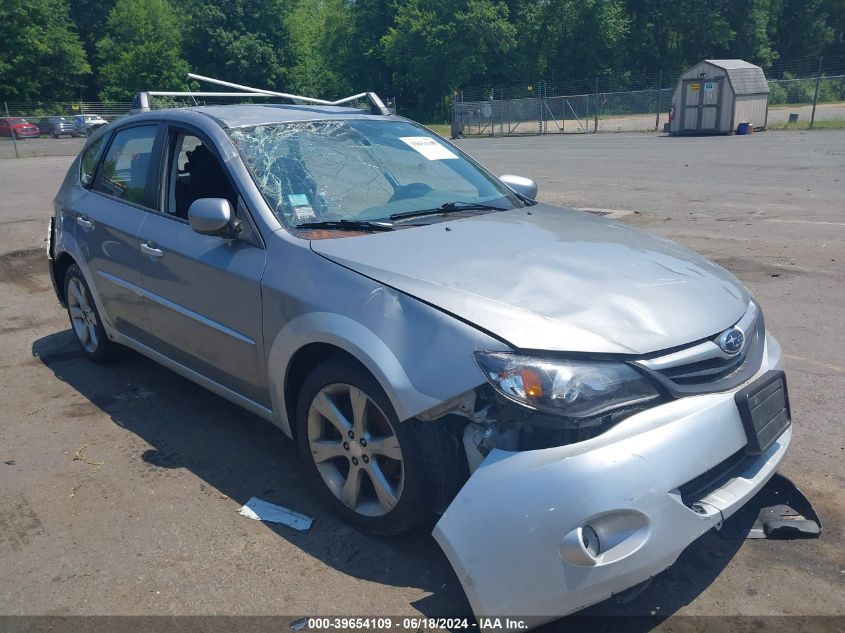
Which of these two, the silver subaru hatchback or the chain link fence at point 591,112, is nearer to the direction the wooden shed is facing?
the silver subaru hatchback

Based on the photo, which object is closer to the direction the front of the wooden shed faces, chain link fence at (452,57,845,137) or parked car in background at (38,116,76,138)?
the parked car in background

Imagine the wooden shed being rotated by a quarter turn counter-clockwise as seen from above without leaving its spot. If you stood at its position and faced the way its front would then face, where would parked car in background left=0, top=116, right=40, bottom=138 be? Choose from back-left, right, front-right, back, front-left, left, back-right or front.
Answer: back-right

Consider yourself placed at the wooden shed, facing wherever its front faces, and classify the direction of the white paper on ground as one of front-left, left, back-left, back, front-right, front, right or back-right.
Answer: front-left

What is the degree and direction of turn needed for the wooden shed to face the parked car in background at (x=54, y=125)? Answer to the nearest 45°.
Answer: approximately 45° to its right

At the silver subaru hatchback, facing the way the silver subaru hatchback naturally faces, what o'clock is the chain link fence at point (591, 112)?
The chain link fence is roughly at 8 o'clock from the silver subaru hatchback.

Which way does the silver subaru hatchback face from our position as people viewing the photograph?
facing the viewer and to the right of the viewer

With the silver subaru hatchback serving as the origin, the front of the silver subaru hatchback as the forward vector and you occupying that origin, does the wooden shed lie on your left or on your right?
on your left

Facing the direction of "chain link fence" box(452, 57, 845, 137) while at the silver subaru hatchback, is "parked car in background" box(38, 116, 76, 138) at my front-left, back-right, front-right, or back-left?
front-left

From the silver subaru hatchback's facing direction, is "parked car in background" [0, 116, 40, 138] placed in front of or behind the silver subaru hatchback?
behind

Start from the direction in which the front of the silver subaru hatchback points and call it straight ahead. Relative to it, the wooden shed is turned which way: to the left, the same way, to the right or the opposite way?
to the right

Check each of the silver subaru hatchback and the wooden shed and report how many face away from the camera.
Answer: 0
